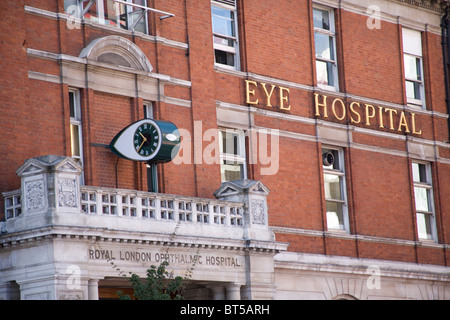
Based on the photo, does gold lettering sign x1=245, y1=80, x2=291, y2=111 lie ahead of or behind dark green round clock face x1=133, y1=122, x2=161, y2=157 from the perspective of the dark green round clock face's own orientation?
behind

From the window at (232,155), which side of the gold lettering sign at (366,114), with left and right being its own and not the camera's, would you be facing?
right

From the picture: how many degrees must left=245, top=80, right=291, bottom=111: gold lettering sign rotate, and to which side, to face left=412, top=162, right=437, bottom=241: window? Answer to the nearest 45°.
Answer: approximately 90° to its left

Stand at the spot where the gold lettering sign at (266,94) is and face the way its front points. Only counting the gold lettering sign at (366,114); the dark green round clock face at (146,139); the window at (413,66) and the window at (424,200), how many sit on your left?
3

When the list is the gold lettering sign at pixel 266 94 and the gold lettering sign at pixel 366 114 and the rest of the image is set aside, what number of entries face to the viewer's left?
0

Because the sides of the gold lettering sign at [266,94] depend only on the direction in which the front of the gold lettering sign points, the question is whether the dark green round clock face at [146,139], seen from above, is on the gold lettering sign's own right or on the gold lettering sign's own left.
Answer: on the gold lettering sign's own right

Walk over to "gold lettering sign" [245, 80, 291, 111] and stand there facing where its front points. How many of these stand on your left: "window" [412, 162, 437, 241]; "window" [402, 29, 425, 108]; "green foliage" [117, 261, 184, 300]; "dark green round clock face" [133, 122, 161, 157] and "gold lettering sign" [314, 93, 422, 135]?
3

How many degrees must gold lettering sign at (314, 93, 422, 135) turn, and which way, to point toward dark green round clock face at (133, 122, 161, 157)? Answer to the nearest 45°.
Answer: approximately 90° to its right

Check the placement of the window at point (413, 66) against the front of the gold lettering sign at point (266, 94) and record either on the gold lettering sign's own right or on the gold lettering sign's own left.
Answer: on the gold lettering sign's own left

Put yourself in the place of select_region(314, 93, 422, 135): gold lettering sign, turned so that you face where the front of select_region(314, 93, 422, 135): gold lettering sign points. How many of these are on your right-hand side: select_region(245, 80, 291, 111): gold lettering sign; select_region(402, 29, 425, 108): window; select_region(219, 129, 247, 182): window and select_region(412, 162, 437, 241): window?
2
